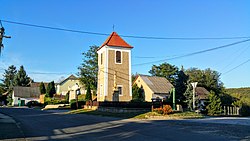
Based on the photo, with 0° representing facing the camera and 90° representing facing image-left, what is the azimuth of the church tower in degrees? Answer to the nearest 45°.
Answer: approximately 0°

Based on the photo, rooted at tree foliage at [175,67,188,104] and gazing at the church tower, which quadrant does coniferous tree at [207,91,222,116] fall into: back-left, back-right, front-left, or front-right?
back-left

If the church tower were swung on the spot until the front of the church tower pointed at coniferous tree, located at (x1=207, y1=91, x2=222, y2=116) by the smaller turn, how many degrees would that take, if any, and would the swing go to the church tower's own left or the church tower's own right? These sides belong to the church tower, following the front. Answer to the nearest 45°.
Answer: approximately 45° to the church tower's own left
